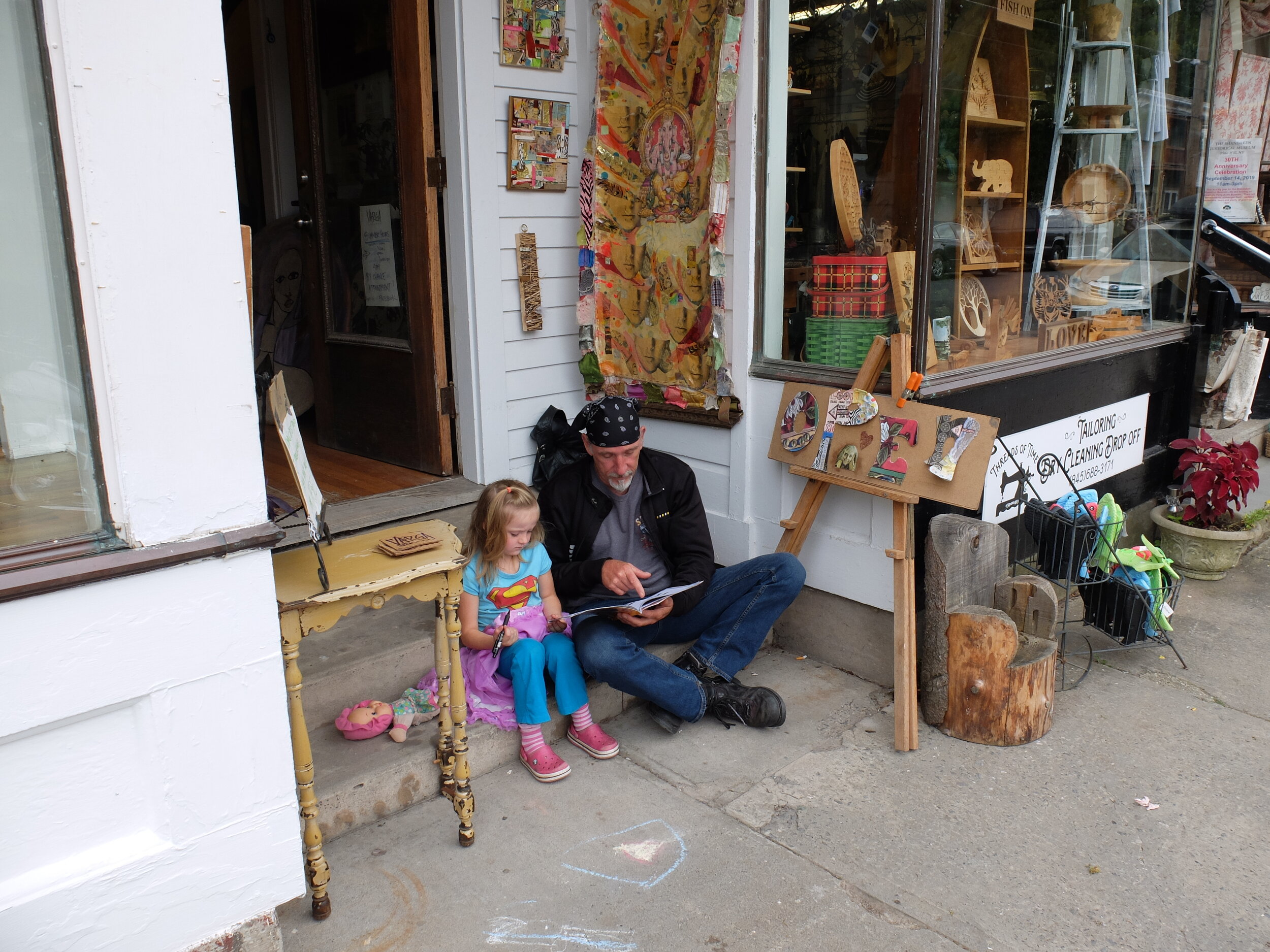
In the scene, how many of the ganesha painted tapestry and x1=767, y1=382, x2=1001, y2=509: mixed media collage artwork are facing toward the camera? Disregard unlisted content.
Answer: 2

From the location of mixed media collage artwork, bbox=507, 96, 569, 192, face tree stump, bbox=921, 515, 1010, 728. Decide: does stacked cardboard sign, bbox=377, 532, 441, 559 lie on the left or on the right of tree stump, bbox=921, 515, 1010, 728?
right

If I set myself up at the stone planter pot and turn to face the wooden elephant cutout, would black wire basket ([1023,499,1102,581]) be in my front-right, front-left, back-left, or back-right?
front-left

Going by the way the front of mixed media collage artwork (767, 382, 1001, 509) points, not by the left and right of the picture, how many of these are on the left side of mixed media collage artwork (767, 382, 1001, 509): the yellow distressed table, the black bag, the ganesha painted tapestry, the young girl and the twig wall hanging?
0

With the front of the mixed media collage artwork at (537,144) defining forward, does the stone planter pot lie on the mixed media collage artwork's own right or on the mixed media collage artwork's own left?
on the mixed media collage artwork's own left

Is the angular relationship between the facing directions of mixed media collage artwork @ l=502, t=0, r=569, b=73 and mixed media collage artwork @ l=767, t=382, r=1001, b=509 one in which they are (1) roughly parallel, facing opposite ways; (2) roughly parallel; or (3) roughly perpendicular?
roughly parallel

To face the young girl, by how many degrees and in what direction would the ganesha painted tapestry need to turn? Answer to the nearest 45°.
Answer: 0° — it already faces them

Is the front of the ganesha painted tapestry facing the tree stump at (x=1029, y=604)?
no

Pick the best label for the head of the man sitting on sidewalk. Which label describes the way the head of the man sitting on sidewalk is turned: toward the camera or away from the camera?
toward the camera

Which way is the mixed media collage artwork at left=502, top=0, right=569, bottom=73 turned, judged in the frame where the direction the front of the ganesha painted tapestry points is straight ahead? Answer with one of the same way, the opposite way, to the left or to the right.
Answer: the same way

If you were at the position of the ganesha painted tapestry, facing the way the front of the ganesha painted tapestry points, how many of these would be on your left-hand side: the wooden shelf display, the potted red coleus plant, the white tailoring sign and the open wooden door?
3

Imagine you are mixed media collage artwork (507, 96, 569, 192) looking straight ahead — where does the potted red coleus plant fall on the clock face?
The potted red coleus plant is roughly at 9 o'clock from the mixed media collage artwork.

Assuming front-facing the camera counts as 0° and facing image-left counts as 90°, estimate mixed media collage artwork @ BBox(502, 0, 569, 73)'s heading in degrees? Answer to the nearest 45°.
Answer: approximately 0°

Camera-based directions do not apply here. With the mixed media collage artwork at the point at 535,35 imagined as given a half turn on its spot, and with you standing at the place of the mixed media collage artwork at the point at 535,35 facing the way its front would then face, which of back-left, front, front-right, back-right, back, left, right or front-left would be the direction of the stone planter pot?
right

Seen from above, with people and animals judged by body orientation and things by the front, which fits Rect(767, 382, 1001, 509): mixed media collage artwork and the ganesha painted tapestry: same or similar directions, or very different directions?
same or similar directions

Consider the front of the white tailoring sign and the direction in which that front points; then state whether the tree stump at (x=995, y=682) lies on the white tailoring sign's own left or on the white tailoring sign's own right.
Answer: on the white tailoring sign's own right

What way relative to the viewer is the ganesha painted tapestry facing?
toward the camera

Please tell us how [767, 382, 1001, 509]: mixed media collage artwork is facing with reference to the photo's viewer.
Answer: facing the viewer

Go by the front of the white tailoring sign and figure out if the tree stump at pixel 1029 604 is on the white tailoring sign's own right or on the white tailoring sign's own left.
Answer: on the white tailoring sign's own right

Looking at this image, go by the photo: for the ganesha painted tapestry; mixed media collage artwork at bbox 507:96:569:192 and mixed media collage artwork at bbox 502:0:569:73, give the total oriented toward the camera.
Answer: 3

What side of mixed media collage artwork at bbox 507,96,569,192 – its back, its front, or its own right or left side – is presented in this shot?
front

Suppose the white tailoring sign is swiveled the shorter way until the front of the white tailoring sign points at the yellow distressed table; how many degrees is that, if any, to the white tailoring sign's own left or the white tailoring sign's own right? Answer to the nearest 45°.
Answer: approximately 90° to the white tailoring sign's own right

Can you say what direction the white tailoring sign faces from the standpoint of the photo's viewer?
facing the viewer and to the right of the viewer
